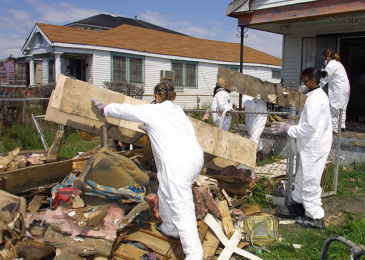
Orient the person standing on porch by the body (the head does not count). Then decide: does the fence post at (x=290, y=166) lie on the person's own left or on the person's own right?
on the person's own left

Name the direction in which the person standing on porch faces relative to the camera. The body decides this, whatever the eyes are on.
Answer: to the viewer's left

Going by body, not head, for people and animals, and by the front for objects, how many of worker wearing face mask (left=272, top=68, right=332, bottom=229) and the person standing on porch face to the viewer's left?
2

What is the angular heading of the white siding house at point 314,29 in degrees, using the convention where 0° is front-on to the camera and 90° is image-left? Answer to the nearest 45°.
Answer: approximately 45°

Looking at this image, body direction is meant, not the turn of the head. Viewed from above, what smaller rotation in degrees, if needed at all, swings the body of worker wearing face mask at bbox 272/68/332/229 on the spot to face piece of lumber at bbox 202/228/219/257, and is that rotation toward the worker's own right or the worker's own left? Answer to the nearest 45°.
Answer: approximately 45° to the worker's own left

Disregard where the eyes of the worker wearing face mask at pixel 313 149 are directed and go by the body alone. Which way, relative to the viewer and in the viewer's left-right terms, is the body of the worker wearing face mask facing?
facing to the left of the viewer

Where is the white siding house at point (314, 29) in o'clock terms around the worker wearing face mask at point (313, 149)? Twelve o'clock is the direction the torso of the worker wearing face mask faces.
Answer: The white siding house is roughly at 3 o'clock from the worker wearing face mask.

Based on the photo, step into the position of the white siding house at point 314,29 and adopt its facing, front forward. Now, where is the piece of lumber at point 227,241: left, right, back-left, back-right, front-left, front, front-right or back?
front-left

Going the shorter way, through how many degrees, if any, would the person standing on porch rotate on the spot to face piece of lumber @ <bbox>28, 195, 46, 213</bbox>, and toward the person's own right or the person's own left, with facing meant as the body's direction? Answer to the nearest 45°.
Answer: approximately 45° to the person's own left

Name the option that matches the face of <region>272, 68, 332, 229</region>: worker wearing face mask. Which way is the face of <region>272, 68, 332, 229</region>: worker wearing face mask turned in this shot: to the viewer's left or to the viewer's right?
to the viewer's left

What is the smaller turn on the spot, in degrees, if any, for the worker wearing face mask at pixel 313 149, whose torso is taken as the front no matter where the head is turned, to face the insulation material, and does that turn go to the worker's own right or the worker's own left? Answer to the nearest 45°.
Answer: approximately 45° to the worker's own left
